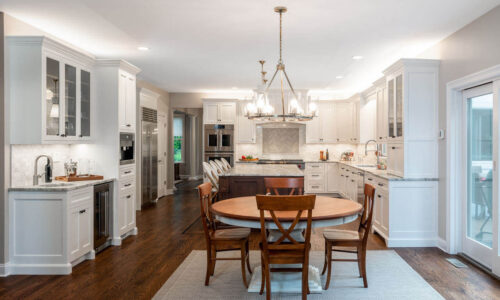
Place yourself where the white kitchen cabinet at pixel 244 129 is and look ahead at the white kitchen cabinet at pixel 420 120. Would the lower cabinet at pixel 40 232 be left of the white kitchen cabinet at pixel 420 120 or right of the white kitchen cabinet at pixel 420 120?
right

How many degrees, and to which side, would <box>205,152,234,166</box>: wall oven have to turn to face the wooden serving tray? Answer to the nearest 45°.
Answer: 0° — it already faces it

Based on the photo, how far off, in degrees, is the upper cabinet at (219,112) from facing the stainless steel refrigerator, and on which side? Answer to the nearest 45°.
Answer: approximately 45° to its right

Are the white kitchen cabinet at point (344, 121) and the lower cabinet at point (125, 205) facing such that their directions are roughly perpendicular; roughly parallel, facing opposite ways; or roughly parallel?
roughly perpendicular

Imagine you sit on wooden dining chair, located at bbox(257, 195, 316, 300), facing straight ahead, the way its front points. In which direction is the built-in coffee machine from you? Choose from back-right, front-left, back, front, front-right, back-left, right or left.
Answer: front-left

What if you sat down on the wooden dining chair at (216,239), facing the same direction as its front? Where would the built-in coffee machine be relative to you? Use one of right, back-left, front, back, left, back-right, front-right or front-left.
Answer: back-left

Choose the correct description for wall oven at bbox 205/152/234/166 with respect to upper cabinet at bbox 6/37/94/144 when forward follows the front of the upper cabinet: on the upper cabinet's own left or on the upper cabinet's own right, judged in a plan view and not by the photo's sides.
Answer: on the upper cabinet's own left

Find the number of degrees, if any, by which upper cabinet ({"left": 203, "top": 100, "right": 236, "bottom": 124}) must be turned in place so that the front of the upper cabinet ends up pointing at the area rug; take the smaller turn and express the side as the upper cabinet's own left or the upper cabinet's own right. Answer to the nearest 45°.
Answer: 0° — it already faces it

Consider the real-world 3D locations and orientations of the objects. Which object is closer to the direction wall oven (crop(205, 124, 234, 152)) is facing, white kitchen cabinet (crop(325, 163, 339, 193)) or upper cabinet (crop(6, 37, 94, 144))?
the upper cabinet

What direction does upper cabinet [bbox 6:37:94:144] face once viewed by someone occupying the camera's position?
facing the viewer and to the right of the viewer

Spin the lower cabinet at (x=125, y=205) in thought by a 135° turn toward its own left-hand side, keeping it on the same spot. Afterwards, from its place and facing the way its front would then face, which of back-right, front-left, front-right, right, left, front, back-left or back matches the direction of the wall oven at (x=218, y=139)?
front-right

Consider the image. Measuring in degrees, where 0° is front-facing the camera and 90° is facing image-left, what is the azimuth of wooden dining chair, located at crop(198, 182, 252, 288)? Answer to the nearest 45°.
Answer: approximately 270°
